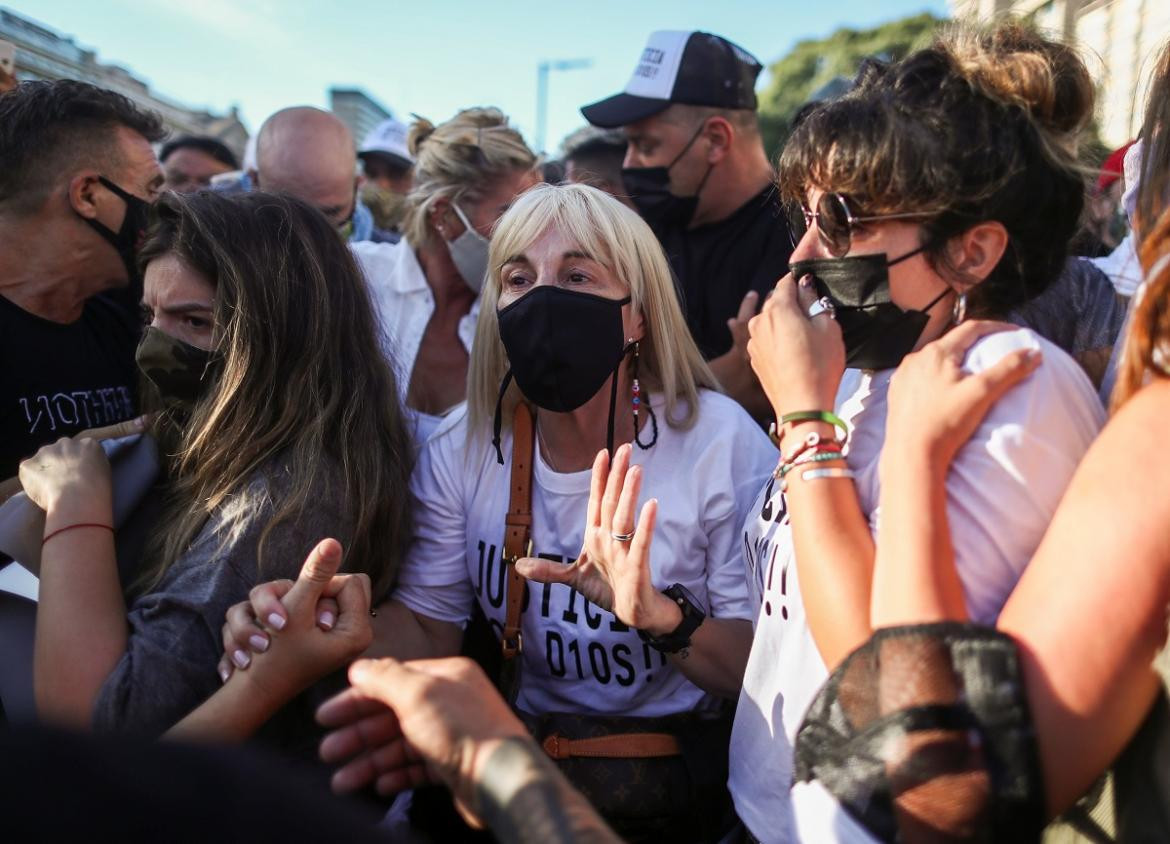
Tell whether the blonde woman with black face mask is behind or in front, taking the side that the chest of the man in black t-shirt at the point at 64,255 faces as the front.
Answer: in front

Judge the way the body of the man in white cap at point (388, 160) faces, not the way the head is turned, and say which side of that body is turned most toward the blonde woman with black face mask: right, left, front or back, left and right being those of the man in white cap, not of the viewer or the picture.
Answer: front

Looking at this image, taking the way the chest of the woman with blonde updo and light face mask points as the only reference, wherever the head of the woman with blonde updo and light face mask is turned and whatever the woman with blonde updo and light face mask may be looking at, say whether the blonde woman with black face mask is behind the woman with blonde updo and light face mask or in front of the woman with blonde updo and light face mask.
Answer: in front

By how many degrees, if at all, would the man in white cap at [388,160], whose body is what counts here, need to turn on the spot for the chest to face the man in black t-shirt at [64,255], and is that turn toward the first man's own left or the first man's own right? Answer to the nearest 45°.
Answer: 0° — they already face them

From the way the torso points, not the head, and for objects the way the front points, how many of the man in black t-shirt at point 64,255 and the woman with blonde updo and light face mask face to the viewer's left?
0

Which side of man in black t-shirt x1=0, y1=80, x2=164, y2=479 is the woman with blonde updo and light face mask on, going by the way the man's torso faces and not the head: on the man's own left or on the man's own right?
on the man's own left

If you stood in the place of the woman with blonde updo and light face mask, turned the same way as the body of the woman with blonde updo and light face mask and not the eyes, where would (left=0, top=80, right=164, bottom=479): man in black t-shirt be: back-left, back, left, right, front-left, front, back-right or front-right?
right

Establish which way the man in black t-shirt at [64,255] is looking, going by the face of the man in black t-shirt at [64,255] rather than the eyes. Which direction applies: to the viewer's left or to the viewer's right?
to the viewer's right

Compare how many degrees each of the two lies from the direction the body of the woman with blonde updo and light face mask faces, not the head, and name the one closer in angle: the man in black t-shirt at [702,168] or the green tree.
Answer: the man in black t-shirt

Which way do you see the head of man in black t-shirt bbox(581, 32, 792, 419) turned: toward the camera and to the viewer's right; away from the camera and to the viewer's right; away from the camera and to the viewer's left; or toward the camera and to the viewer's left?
toward the camera and to the viewer's left

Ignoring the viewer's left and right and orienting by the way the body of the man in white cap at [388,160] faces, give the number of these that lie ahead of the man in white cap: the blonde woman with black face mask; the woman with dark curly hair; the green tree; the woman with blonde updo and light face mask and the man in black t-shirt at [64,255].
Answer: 4
